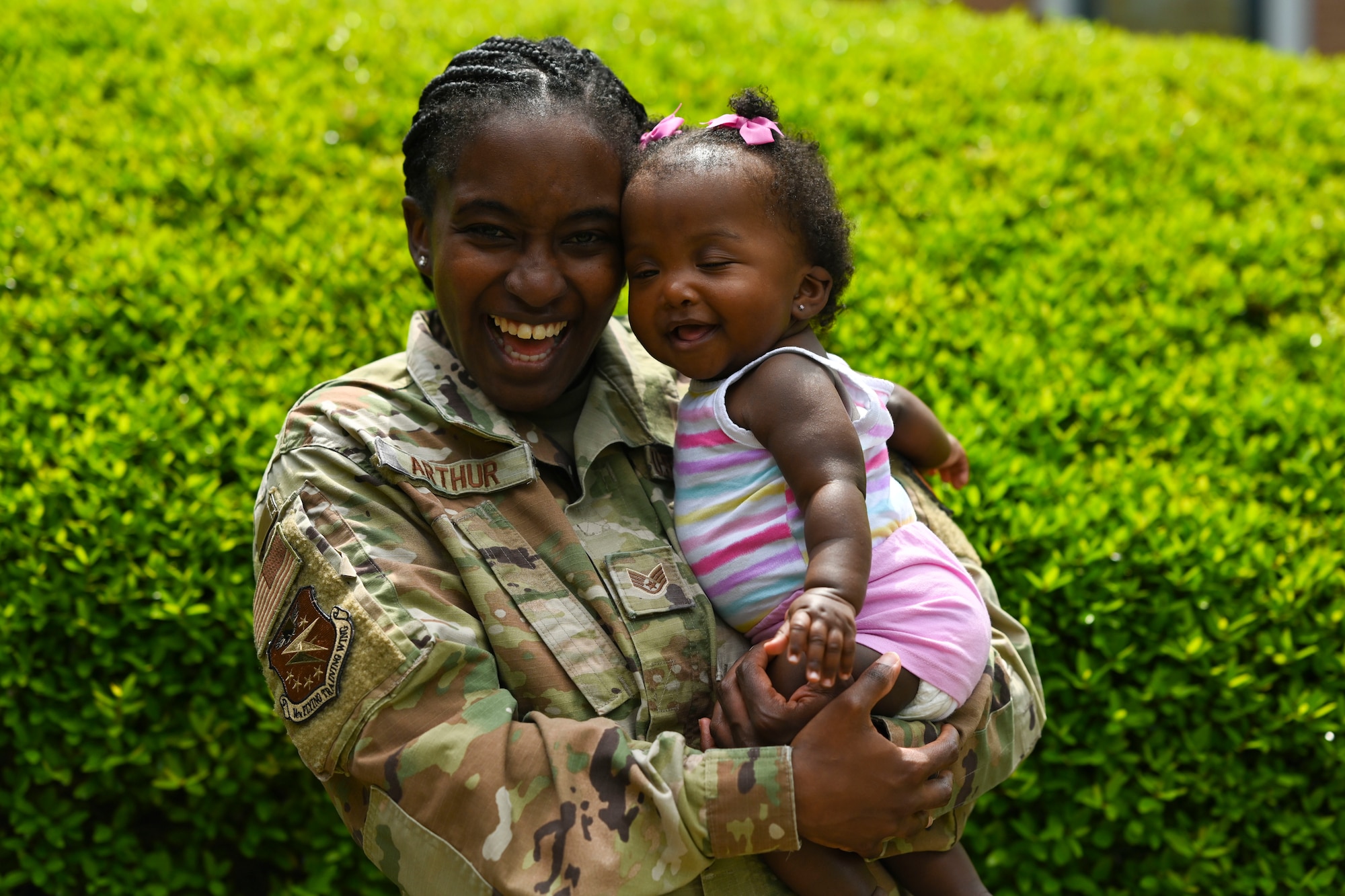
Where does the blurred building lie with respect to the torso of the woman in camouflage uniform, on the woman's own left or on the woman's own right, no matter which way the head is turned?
on the woman's own left

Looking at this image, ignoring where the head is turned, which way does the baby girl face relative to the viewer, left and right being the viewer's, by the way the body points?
facing to the left of the viewer

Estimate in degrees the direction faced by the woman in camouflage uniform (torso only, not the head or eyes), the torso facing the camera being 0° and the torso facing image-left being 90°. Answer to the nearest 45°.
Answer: approximately 315°
